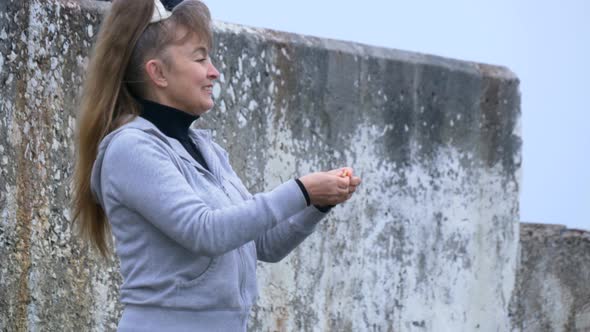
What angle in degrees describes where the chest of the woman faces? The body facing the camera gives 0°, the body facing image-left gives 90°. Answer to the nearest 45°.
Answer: approximately 270°

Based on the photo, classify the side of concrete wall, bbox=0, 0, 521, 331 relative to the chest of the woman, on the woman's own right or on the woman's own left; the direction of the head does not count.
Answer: on the woman's own left

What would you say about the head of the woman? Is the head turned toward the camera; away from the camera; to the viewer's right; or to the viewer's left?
to the viewer's right
